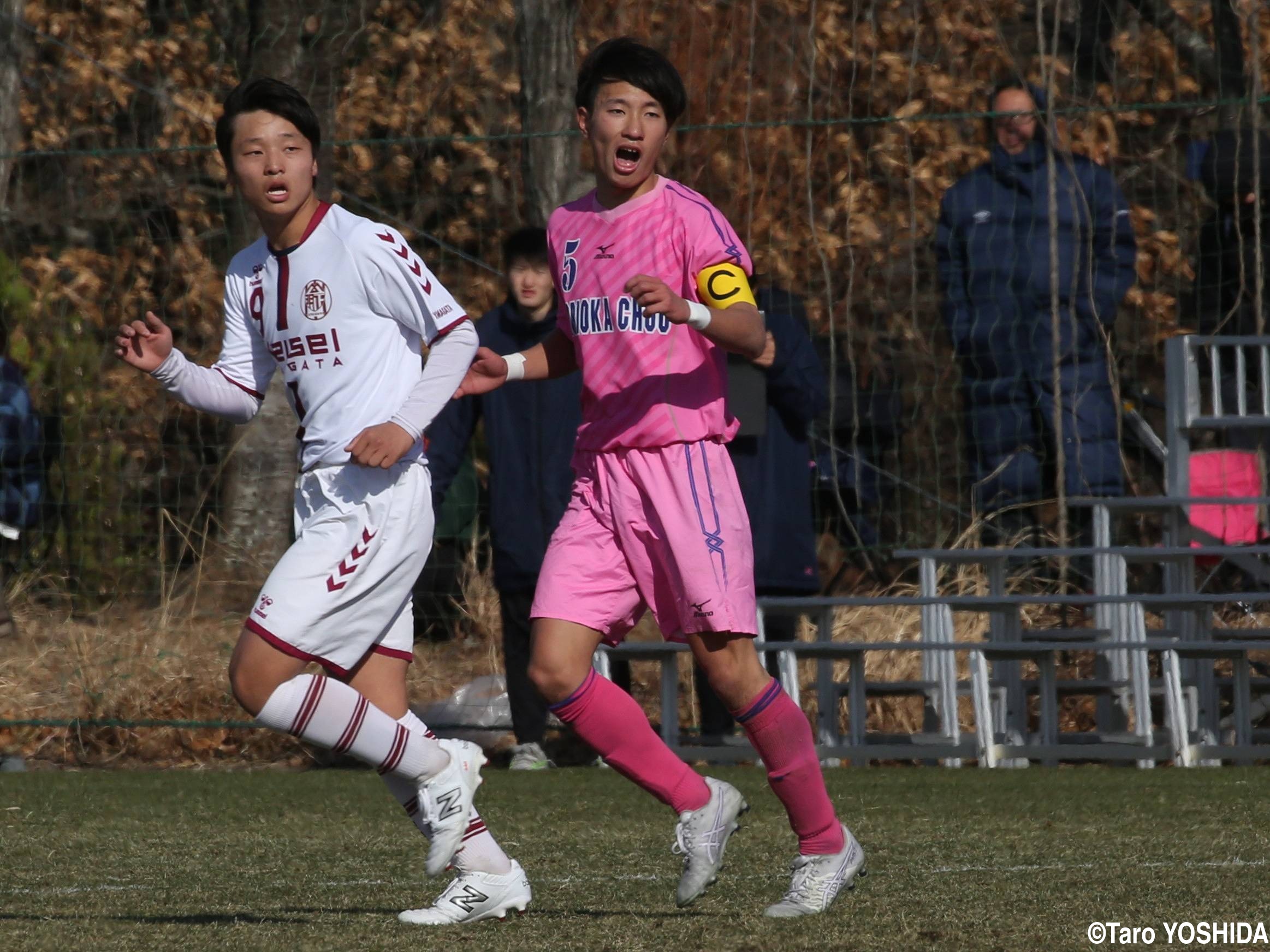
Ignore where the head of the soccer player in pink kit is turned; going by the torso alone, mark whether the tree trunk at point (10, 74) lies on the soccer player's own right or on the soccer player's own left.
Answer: on the soccer player's own right

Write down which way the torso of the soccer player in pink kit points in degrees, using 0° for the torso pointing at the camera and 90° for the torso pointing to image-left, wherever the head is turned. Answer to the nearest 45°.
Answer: approximately 45°

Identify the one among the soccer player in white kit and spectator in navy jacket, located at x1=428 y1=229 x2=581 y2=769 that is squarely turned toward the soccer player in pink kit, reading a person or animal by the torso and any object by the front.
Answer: the spectator in navy jacket

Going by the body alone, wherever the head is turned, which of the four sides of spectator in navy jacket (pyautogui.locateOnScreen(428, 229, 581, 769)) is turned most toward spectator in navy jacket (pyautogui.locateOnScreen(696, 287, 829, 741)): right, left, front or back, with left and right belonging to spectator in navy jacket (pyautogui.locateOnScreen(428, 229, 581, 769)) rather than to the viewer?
left

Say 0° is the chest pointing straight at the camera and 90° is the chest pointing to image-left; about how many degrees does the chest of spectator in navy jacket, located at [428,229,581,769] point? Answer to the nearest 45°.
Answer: approximately 0°

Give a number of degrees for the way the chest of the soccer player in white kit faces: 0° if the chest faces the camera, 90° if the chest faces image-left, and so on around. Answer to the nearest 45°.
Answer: approximately 45°
